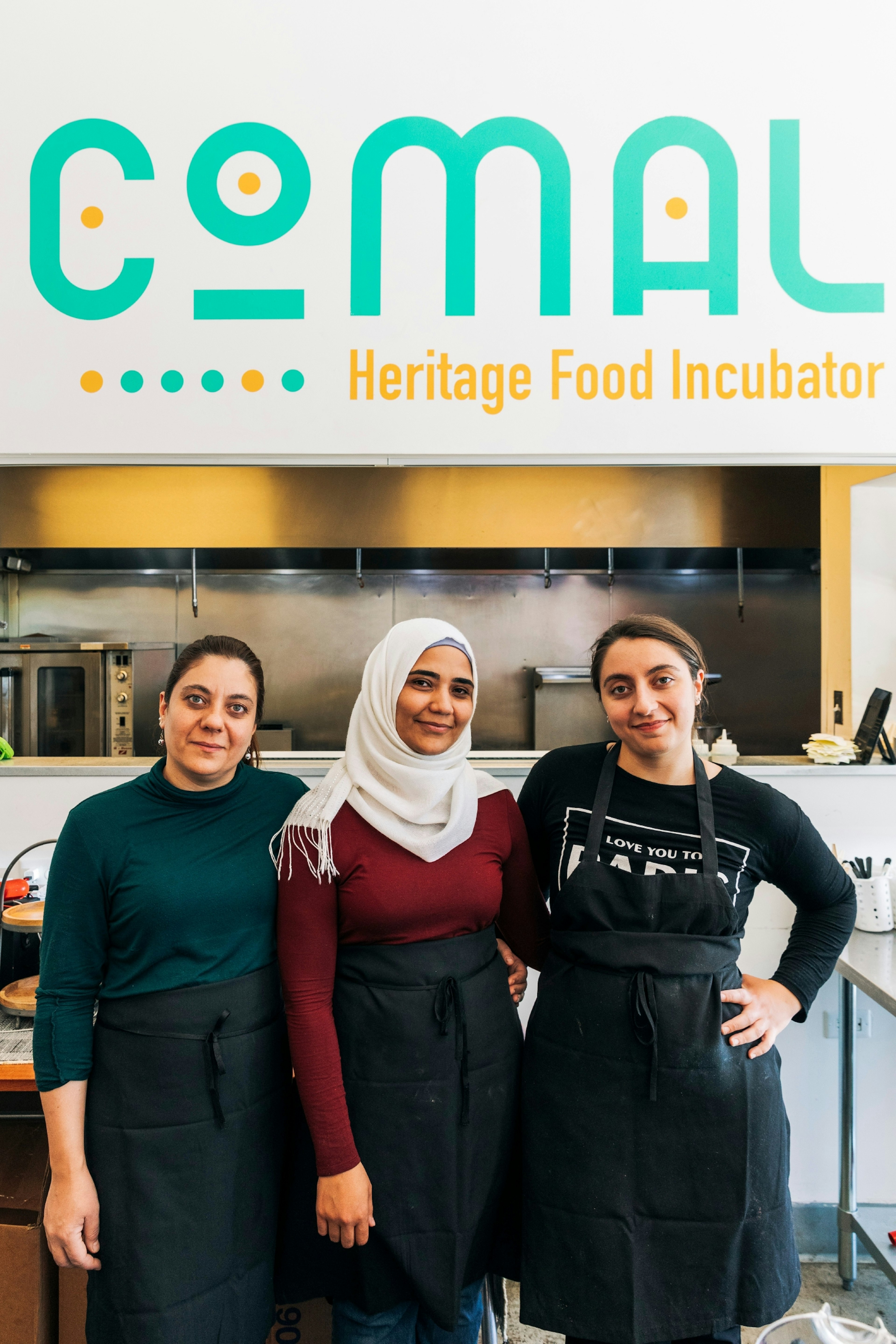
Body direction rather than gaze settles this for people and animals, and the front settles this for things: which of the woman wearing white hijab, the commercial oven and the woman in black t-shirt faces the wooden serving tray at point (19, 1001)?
the commercial oven

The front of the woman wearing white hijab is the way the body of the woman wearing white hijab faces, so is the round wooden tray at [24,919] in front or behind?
behind

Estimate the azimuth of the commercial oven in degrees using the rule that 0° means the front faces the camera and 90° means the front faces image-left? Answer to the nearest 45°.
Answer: approximately 0°

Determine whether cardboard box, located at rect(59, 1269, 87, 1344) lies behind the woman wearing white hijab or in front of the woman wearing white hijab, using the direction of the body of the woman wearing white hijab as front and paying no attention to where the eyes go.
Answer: behind

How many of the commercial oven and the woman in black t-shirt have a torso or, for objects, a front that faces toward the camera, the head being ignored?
2

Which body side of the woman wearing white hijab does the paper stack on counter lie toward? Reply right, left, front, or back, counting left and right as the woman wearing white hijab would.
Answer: left

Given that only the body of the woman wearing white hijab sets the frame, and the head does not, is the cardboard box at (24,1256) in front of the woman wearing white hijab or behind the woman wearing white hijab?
behind

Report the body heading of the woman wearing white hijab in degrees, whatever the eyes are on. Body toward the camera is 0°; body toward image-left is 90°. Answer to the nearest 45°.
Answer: approximately 315°
